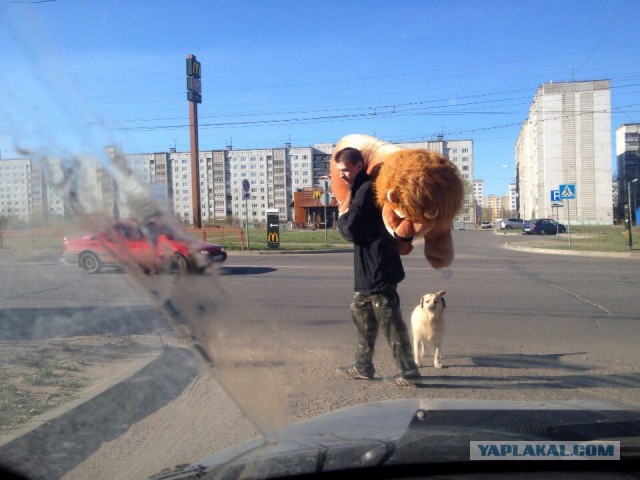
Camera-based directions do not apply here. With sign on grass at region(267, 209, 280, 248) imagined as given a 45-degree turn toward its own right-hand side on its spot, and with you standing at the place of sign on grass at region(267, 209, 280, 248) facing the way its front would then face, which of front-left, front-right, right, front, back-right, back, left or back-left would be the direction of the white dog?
front-left

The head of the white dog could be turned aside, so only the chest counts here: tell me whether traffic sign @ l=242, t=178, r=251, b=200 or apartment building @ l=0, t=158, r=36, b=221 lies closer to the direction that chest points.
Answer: the apartment building

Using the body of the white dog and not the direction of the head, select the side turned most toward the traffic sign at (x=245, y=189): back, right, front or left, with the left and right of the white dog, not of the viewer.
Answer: back

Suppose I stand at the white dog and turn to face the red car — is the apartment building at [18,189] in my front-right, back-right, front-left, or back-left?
front-right

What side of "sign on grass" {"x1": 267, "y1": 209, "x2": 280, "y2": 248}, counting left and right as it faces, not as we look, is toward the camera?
front

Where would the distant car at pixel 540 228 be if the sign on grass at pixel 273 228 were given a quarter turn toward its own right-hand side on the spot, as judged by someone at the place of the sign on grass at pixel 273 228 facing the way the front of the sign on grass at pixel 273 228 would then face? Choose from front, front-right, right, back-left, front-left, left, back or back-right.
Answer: back-right

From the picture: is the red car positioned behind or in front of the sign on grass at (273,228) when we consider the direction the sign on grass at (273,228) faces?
in front

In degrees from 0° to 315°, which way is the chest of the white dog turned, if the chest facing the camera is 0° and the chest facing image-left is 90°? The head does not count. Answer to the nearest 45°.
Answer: approximately 0°
